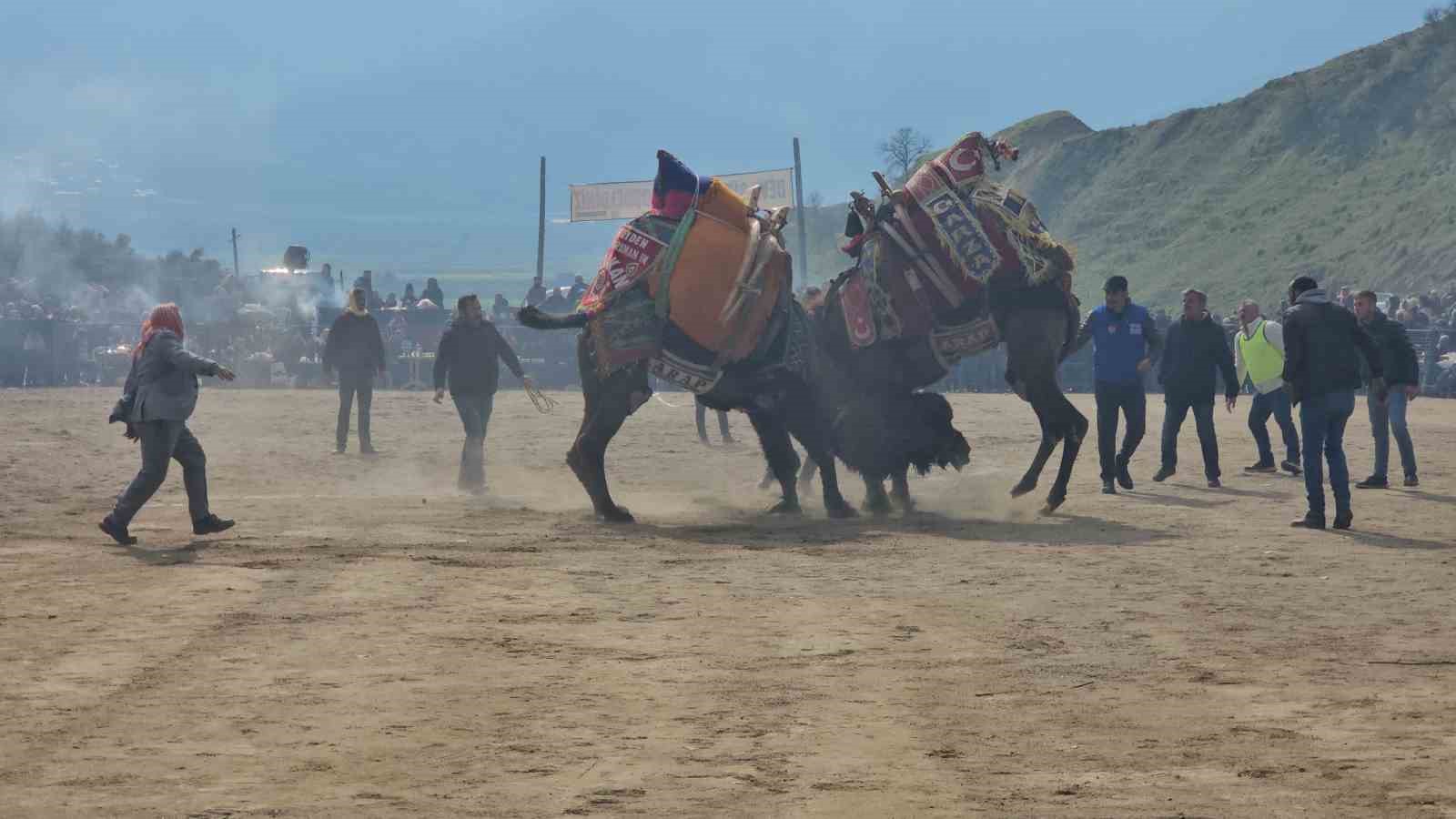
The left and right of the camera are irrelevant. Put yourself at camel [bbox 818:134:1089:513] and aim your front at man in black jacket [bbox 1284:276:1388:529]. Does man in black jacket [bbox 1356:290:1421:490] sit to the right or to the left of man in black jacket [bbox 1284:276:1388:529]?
left

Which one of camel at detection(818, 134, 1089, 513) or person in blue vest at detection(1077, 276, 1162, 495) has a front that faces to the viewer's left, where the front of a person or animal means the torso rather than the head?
the camel

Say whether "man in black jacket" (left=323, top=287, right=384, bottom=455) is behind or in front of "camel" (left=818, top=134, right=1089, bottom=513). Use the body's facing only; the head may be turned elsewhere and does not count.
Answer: in front

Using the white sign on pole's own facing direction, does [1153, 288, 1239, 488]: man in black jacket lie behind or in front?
in front

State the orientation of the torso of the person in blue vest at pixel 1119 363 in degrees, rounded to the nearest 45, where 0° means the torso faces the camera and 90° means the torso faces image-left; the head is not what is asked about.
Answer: approximately 0°

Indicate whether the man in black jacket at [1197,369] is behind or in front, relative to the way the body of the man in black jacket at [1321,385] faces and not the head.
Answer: in front

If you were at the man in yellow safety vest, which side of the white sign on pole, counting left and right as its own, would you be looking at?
front

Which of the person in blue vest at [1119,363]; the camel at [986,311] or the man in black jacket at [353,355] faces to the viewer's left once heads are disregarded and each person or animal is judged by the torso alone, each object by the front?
the camel

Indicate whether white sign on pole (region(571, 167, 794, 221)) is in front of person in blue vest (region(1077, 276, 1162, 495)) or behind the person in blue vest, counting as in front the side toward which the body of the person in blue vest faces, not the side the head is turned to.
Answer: behind

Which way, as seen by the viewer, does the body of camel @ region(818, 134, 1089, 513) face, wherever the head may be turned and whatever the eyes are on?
to the viewer's left

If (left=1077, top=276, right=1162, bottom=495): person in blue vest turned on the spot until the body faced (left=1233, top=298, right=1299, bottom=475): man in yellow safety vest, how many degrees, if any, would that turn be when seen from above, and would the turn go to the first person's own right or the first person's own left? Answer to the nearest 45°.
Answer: approximately 135° to the first person's own left
